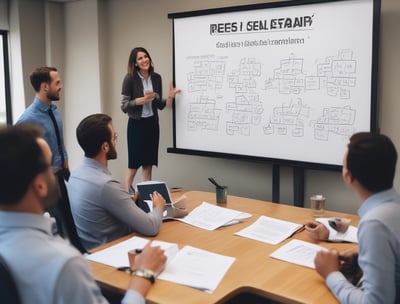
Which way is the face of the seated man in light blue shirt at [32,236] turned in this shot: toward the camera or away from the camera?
away from the camera

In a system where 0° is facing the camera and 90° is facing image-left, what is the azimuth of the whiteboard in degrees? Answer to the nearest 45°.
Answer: approximately 45°

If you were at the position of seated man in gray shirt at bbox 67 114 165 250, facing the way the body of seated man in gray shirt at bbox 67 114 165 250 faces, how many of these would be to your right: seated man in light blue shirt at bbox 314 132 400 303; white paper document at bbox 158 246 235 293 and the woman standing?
2

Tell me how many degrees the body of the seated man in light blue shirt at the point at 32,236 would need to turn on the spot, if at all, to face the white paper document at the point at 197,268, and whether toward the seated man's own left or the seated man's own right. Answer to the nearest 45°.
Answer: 0° — they already face it

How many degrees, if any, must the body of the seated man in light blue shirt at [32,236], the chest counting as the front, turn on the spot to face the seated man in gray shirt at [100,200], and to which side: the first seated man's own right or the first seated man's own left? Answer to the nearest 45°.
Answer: approximately 45° to the first seated man's own left

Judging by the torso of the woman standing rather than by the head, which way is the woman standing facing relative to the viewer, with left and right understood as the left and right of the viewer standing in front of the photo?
facing the viewer and to the right of the viewer

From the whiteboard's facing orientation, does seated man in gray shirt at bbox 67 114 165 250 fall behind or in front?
in front

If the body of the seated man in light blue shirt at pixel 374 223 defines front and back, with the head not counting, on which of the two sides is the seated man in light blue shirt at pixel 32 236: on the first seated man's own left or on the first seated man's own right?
on the first seated man's own left

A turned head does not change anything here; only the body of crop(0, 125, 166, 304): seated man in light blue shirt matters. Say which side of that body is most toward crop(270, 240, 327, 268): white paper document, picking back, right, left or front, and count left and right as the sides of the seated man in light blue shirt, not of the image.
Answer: front

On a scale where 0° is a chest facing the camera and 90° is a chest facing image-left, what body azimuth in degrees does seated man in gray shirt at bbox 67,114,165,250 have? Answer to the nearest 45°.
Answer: approximately 225°

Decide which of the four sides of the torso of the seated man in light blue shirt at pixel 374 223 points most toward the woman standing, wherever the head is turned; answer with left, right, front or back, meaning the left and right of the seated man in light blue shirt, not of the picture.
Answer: front

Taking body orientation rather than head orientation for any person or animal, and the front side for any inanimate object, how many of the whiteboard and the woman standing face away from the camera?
0

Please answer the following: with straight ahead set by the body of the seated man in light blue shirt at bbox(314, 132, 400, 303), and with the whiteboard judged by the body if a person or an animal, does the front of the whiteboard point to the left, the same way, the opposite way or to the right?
to the left

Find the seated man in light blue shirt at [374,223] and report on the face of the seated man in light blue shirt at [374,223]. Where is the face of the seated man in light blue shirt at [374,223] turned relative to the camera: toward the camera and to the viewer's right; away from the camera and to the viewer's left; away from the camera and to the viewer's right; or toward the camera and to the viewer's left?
away from the camera and to the viewer's left

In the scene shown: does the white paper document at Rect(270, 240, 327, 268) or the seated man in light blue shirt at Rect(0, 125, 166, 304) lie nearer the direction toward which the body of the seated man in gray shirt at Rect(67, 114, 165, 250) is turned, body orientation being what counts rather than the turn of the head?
the white paper document

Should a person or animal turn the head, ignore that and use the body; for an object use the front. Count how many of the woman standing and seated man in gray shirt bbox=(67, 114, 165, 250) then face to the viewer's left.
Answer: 0

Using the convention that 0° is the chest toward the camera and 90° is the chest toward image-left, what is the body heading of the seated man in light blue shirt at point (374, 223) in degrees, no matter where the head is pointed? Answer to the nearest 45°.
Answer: approximately 135°
